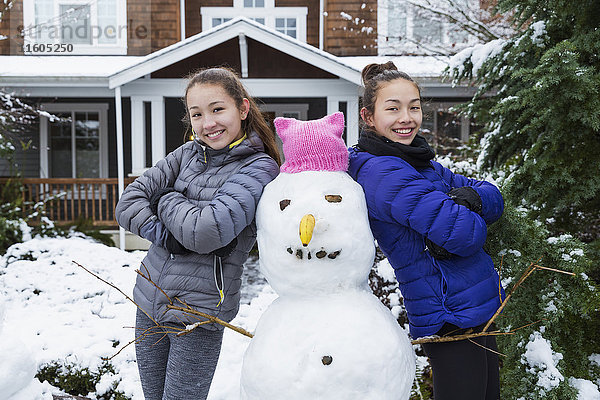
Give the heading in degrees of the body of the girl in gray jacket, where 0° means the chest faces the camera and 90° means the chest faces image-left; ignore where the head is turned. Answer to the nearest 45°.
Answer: approximately 45°

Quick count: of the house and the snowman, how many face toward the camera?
2

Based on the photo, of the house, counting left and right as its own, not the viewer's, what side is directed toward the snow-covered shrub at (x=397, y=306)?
front

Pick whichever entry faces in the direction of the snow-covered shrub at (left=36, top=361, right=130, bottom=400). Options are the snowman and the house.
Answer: the house

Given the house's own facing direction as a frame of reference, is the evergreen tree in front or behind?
in front

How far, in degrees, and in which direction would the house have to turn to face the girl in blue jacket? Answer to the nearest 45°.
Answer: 0° — it already faces them

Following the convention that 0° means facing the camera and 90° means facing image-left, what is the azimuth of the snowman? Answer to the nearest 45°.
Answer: approximately 0°

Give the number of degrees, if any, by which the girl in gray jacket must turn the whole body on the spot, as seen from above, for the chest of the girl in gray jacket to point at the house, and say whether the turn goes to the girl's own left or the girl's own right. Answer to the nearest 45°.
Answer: approximately 135° to the girl's own right

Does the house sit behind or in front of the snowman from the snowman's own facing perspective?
behind

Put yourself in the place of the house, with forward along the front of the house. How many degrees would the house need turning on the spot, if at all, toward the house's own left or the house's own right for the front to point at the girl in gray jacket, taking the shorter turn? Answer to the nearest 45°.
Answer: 0° — it already faces them
